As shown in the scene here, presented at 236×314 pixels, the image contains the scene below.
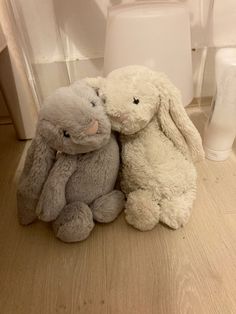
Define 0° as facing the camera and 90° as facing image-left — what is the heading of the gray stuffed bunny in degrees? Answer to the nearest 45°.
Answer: approximately 315°
